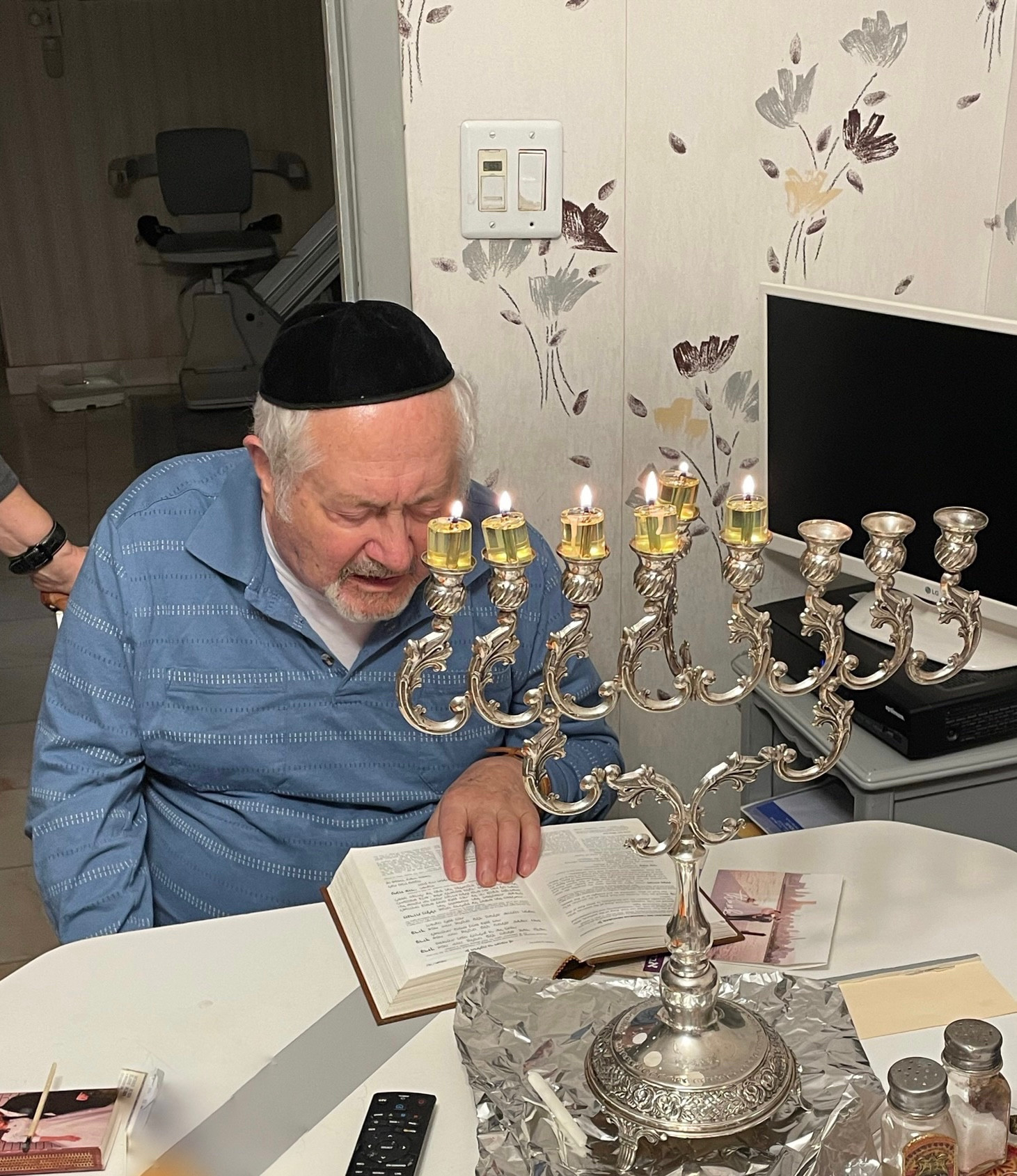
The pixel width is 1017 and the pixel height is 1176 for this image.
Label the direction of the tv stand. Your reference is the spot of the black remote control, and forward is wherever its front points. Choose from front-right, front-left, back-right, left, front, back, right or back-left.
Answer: front-right

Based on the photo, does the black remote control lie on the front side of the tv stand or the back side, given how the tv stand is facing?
on the front side

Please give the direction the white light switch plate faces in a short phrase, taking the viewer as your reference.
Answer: facing the viewer

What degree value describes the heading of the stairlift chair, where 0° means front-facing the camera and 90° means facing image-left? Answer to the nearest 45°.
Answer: approximately 0°

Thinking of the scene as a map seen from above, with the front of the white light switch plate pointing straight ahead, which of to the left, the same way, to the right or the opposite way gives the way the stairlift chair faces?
the same way

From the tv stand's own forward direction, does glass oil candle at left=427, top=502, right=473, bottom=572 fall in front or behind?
in front

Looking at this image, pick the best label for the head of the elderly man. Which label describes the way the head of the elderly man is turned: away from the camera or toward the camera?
toward the camera

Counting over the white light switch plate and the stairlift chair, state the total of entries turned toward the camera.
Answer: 2

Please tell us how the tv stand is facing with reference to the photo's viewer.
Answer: facing the viewer and to the left of the viewer

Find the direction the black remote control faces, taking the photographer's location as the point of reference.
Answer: facing away from the viewer

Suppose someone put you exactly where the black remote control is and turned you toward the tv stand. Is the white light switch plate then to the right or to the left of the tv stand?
left

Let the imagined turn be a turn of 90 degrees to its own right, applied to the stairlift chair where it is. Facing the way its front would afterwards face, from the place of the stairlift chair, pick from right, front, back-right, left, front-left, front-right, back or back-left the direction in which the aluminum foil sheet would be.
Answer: left

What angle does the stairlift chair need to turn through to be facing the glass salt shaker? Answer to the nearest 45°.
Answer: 0° — it already faces it

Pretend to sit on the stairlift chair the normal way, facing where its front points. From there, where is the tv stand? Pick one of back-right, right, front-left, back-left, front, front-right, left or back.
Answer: front

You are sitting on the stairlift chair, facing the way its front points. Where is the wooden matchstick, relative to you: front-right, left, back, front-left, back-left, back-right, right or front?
front

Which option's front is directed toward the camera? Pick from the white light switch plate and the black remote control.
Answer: the white light switch plate

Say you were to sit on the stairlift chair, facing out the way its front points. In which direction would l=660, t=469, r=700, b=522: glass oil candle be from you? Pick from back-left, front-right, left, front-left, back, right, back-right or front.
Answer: front

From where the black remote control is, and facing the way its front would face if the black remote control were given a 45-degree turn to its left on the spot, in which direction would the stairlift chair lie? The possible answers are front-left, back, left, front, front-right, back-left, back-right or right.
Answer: front-right
